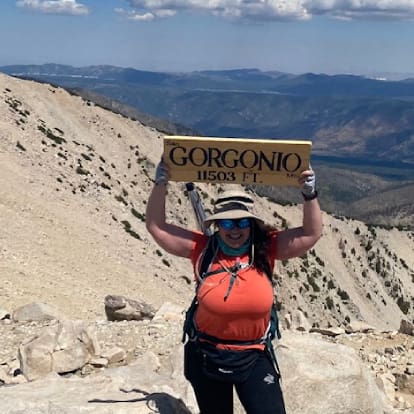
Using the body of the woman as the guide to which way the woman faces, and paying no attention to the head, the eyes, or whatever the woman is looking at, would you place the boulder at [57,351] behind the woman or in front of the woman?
behind

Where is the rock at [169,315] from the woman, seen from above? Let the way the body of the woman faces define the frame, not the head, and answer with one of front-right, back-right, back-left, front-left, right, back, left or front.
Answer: back

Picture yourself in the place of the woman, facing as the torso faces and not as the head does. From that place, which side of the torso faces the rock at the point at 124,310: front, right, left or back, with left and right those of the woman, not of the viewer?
back

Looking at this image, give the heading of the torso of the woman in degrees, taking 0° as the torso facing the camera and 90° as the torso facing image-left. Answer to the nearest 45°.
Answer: approximately 0°

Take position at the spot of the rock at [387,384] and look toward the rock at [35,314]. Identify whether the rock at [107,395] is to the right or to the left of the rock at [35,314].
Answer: left

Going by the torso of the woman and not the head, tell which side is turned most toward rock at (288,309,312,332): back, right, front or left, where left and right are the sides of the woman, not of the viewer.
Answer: back

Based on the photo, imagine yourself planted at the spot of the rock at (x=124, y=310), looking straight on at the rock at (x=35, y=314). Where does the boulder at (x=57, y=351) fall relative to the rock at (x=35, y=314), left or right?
left

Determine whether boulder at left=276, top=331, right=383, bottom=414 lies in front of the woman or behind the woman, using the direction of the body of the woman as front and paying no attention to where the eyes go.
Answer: behind

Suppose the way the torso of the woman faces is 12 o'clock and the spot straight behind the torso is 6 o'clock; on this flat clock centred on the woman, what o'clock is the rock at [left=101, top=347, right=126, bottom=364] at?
The rock is roughly at 5 o'clock from the woman.

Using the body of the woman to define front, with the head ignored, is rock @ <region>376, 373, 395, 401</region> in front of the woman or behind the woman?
behind
